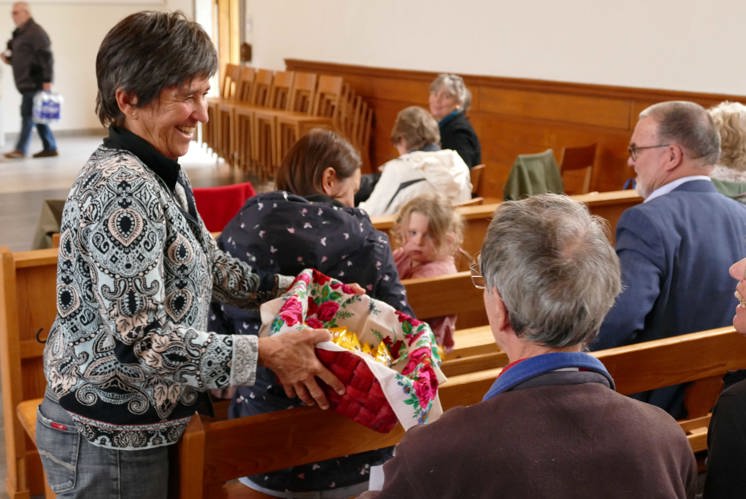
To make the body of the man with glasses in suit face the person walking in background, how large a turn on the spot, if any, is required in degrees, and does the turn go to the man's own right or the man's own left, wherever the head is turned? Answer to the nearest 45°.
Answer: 0° — they already face them

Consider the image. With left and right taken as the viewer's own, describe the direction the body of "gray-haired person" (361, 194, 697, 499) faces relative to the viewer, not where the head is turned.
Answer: facing away from the viewer and to the left of the viewer

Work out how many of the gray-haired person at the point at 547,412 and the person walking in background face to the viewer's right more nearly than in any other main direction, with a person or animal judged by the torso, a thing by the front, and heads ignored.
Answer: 0

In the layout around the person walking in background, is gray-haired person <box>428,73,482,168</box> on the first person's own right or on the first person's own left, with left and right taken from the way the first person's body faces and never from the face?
on the first person's own left

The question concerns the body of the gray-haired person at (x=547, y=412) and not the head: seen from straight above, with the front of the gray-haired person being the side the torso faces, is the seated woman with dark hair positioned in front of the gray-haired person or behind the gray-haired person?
in front

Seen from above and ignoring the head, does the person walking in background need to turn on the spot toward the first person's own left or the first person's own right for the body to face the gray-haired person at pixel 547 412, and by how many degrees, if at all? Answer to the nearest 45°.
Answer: approximately 90° to the first person's own left

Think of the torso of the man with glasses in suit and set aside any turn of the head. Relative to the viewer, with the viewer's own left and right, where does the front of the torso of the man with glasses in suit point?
facing away from the viewer and to the left of the viewer

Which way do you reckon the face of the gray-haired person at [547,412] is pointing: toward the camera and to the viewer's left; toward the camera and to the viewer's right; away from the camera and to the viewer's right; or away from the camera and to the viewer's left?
away from the camera and to the viewer's left

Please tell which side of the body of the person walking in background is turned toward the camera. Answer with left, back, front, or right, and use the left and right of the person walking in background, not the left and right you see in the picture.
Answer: left

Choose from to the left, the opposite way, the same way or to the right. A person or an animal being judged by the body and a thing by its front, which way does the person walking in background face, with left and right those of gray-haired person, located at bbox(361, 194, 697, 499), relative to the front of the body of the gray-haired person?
to the left

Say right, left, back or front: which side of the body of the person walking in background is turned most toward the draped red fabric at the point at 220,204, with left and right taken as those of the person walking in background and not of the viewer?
left

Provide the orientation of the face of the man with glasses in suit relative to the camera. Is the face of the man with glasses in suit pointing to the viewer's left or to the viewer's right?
to the viewer's left

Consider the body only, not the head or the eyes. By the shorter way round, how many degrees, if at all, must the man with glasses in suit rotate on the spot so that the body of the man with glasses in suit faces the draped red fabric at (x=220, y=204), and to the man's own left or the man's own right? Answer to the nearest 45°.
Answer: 0° — they already face it
